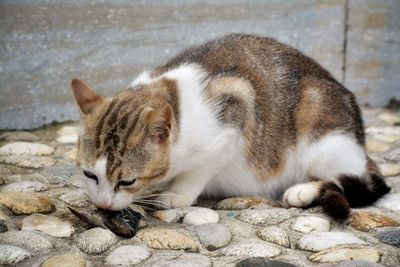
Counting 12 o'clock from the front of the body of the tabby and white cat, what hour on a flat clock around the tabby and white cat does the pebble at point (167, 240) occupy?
The pebble is roughly at 10 o'clock from the tabby and white cat.

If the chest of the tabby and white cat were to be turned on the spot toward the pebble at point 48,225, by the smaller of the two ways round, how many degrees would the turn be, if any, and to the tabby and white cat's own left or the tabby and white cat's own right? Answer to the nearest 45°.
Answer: approximately 45° to the tabby and white cat's own left

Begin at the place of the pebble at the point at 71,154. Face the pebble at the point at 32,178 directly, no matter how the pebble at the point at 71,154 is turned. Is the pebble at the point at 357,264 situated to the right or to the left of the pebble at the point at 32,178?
left

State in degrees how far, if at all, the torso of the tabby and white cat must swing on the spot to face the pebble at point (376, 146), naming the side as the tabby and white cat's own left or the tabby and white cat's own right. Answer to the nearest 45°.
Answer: approximately 135° to the tabby and white cat's own right

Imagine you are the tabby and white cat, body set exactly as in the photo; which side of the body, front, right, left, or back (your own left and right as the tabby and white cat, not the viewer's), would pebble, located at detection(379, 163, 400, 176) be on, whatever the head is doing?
back

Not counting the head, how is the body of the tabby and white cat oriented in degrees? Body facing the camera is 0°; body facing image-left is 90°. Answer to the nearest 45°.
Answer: approximately 90°

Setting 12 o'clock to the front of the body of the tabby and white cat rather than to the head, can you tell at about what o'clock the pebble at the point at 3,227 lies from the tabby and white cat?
The pebble is roughly at 11 o'clock from the tabby and white cat.

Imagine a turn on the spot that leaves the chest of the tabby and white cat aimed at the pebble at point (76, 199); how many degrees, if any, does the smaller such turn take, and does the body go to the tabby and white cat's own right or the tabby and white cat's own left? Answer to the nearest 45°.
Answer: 0° — it already faces it

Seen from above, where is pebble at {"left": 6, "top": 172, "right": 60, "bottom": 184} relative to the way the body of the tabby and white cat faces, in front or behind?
in front
